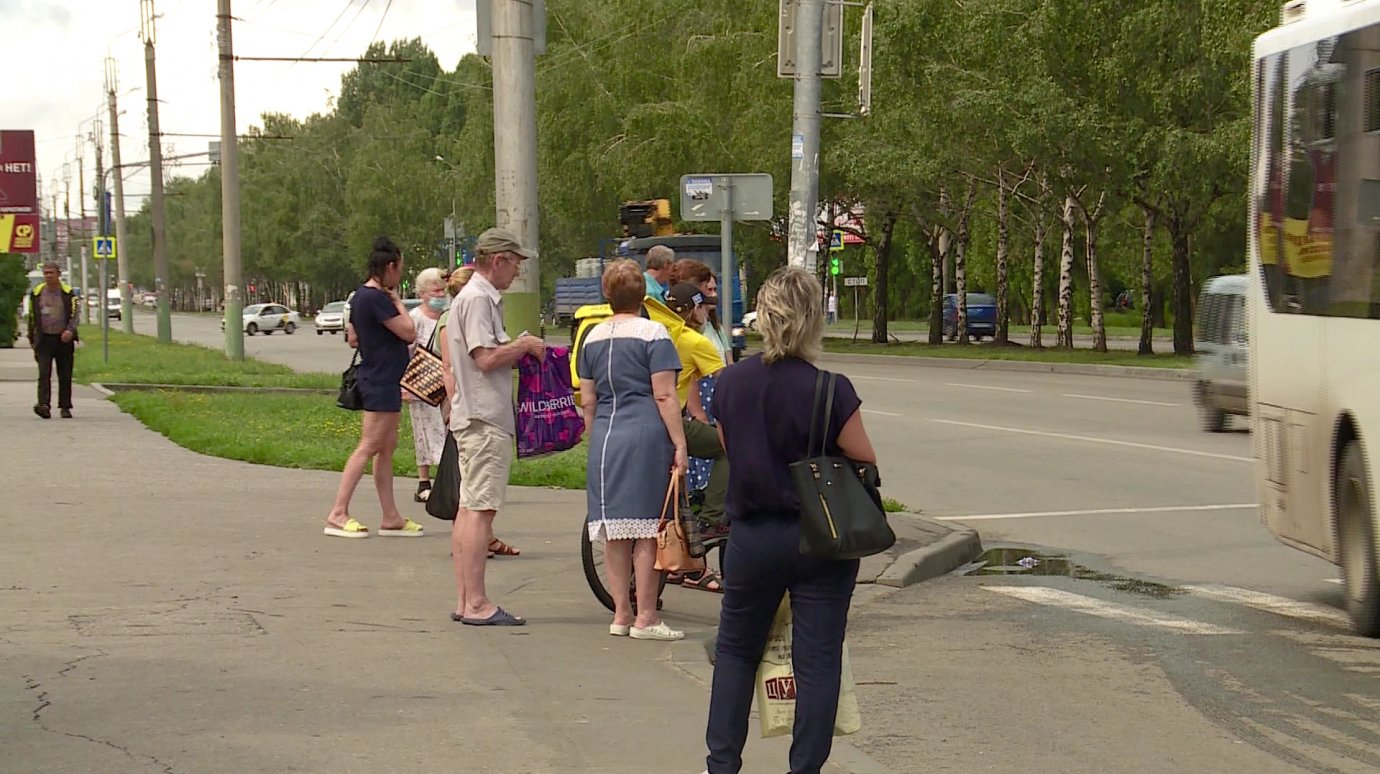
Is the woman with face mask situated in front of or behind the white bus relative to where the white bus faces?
behind

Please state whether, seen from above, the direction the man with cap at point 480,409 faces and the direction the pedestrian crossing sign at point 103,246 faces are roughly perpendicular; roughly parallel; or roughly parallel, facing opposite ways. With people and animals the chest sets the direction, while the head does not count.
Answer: roughly perpendicular

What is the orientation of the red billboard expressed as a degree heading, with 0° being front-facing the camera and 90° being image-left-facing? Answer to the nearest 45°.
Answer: approximately 0°

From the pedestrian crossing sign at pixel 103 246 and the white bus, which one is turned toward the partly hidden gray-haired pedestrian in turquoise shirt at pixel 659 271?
the pedestrian crossing sign

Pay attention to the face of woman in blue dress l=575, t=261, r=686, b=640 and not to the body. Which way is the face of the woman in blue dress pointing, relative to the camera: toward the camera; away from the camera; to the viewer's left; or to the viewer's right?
away from the camera

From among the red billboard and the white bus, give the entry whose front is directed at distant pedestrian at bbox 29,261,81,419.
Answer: the red billboard

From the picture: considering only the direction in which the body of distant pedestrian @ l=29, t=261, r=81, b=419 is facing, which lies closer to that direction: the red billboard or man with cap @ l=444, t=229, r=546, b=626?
the man with cap

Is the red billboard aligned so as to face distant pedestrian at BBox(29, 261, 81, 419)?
yes

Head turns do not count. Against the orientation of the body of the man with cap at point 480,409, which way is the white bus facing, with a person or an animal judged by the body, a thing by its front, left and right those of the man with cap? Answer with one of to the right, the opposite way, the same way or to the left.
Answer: to the right

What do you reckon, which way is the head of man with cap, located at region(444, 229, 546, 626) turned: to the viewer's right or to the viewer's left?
to the viewer's right

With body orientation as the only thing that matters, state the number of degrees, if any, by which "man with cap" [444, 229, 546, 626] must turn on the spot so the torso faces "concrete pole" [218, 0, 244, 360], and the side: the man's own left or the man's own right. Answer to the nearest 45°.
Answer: approximately 90° to the man's own left
